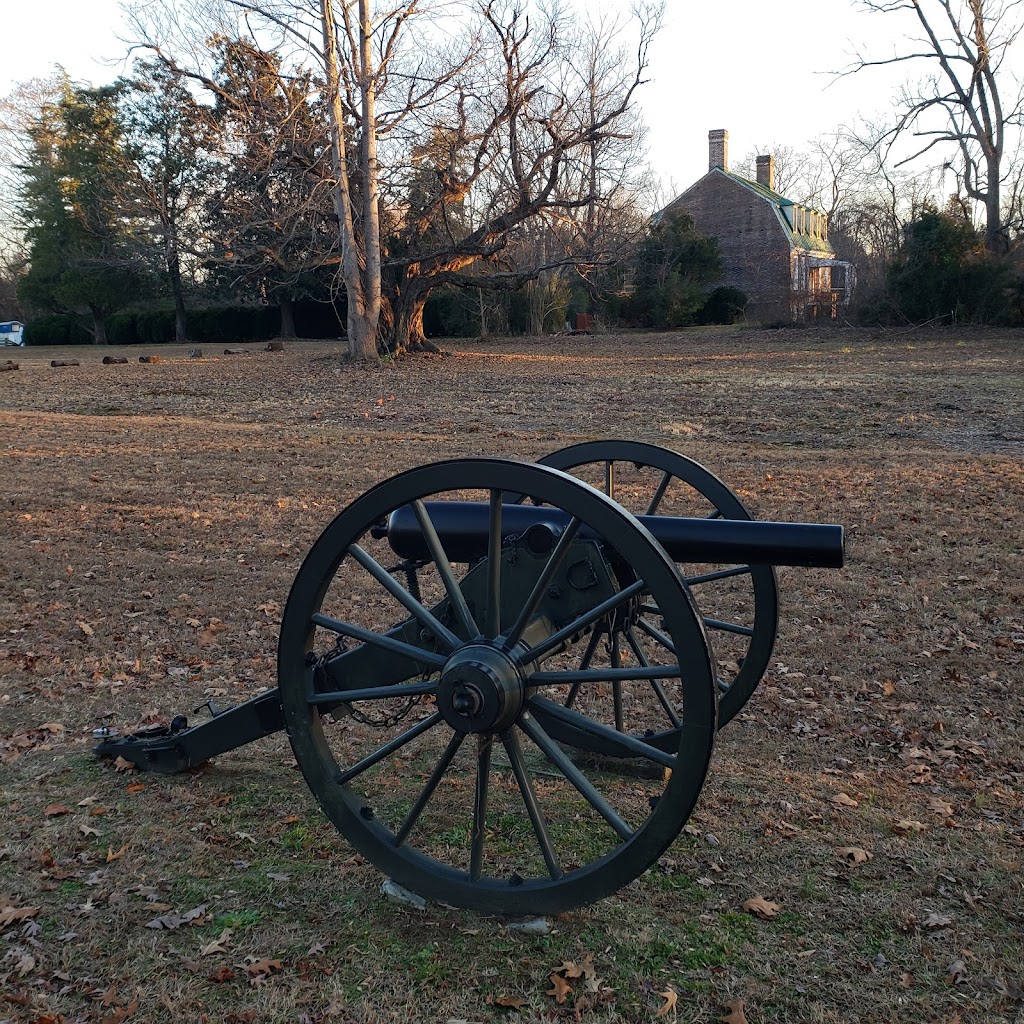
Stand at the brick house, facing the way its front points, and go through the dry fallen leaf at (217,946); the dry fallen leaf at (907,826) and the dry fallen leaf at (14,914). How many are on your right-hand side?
3

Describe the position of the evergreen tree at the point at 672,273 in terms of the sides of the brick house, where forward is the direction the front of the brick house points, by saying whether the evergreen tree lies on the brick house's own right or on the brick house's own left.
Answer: on the brick house's own right

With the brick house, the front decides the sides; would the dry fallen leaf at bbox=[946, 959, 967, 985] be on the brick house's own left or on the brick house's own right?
on the brick house's own right

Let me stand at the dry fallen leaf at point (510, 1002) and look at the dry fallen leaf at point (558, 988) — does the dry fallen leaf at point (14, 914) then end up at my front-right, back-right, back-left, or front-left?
back-left

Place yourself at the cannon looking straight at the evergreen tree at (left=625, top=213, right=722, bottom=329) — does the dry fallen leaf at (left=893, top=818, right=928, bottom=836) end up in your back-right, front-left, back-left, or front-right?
front-right

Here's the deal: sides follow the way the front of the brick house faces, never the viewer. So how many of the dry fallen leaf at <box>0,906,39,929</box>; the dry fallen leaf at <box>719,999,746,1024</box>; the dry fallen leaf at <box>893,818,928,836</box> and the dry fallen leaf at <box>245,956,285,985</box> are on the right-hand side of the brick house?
4

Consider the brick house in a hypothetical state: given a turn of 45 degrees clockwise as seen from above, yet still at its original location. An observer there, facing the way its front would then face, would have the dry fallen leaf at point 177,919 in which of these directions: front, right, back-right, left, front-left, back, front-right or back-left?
front-right

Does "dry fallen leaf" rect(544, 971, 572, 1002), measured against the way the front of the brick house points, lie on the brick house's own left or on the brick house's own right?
on the brick house's own right

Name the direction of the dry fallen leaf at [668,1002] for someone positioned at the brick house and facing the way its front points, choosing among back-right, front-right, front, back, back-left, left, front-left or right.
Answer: right

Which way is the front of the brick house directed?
to the viewer's right

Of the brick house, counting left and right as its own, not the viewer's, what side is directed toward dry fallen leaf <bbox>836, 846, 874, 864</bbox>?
right

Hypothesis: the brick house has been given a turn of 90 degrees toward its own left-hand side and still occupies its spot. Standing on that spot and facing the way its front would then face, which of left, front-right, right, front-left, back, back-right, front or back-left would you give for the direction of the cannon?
back

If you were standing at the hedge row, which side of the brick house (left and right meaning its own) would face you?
back

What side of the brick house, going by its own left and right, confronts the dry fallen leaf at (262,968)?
right

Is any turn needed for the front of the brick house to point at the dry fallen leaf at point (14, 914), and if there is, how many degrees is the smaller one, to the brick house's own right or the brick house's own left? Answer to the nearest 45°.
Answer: approximately 90° to the brick house's own right
